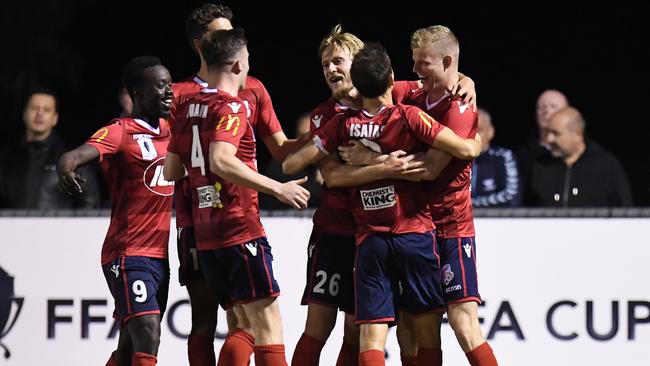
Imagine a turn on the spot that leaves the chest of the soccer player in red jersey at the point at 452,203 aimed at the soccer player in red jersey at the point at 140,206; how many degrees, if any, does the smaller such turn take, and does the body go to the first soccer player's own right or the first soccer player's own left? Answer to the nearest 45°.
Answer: approximately 45° to the first soccer player's own right

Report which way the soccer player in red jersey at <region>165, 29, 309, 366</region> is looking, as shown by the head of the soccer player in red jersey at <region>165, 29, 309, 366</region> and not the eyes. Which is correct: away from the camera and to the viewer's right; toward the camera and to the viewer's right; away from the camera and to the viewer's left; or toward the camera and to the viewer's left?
away from the camera and to the viewer's right

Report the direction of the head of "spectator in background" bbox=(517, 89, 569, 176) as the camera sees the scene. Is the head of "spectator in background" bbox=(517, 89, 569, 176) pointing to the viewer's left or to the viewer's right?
to the viewer's left

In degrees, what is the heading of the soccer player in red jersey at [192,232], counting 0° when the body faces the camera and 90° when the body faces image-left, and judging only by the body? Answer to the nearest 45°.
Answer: approximately 315°

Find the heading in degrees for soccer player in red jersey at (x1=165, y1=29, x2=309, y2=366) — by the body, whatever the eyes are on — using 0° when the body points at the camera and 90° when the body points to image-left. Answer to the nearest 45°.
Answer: approximately 225°

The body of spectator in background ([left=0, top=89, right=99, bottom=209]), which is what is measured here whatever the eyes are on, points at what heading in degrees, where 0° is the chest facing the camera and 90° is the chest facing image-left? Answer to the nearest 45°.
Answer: approximately 0°

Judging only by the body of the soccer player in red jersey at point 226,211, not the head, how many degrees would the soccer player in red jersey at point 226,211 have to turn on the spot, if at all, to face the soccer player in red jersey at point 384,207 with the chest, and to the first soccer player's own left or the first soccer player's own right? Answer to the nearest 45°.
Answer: approximately 45° to the first soccer player's own right
